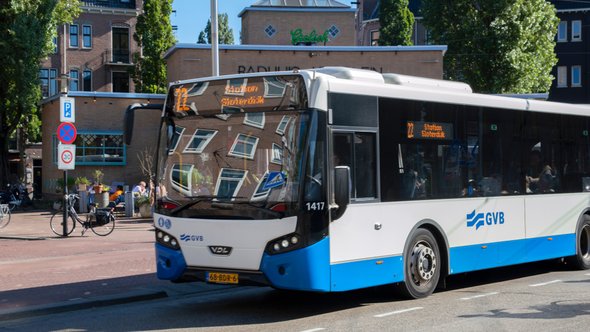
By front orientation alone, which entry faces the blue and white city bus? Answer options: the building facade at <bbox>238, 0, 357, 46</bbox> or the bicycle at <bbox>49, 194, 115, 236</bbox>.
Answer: the building facade

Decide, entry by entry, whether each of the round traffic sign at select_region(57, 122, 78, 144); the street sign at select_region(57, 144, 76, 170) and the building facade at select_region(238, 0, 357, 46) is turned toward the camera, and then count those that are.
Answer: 3

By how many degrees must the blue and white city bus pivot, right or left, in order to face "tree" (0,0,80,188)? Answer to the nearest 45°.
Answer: approximately 90° to its right

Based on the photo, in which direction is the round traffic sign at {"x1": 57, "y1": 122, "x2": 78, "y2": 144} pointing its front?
toward the camera

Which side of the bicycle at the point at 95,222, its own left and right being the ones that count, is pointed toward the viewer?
left

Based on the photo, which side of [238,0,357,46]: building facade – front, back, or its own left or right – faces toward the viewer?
front

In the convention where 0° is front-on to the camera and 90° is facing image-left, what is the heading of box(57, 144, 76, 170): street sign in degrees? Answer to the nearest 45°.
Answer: approximately 0°

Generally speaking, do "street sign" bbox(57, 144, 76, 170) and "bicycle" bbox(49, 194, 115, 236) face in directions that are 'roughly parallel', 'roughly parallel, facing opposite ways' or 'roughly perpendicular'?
roughly perpendicular

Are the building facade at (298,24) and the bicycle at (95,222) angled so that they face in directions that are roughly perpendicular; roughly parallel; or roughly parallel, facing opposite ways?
roughly perpendicular

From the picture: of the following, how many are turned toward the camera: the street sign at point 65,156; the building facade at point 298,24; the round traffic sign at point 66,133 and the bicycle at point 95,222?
3

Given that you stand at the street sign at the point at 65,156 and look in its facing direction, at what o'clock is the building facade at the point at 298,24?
The building facade is roughly at 7 o'clock from the street sign.

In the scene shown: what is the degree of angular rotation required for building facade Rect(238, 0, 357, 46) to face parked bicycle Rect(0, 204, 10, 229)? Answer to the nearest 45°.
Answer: approximately 45° to its right

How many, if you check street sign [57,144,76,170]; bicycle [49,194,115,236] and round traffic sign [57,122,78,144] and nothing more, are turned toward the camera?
2

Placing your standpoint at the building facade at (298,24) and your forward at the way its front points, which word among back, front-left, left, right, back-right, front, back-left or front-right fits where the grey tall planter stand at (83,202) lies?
front-right

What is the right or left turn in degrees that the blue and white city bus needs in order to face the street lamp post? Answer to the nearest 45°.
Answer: approximately 135° to its right

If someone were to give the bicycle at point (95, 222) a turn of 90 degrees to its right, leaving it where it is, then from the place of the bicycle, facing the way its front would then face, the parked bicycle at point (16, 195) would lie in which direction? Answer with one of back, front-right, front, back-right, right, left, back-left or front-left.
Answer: front
